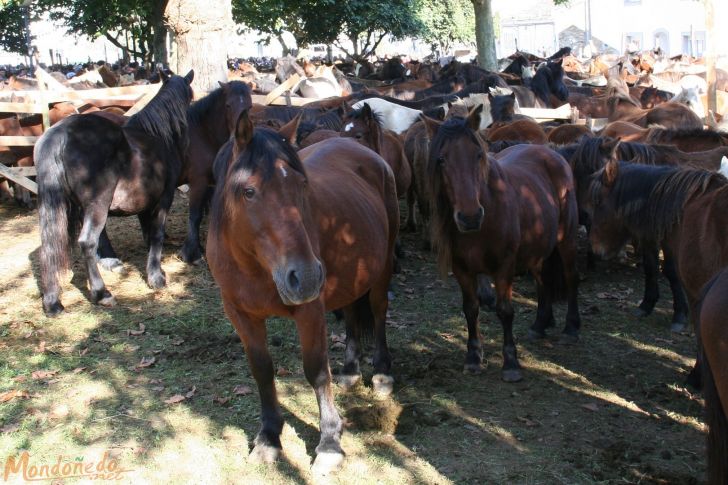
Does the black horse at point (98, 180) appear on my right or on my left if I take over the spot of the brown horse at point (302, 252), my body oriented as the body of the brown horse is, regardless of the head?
on my right

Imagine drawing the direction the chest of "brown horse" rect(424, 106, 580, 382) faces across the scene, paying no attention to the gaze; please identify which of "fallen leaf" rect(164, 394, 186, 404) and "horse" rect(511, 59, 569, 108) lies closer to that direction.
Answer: the fallen leaf

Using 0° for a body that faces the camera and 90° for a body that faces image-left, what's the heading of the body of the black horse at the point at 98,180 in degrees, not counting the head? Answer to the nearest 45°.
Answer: approximately 225°

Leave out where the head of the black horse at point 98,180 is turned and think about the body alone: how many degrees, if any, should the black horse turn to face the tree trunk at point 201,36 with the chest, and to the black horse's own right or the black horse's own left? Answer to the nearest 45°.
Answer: approximately 45° to the black horse's own left

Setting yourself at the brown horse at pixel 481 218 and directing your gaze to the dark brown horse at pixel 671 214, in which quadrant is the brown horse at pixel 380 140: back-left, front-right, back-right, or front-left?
back-left

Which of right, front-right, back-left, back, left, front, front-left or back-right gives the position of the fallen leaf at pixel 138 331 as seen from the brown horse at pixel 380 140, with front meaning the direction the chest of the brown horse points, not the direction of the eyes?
front

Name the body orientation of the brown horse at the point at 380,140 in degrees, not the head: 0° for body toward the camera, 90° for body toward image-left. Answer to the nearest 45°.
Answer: approximately 45°

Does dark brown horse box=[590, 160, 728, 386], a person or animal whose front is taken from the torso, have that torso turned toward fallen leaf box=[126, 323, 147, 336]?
yes

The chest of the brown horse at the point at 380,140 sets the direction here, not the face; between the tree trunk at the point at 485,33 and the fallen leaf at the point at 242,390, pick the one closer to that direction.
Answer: the fallen leaf

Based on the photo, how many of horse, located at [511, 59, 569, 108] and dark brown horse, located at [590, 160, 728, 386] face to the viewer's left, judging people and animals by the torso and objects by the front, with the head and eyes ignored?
1
